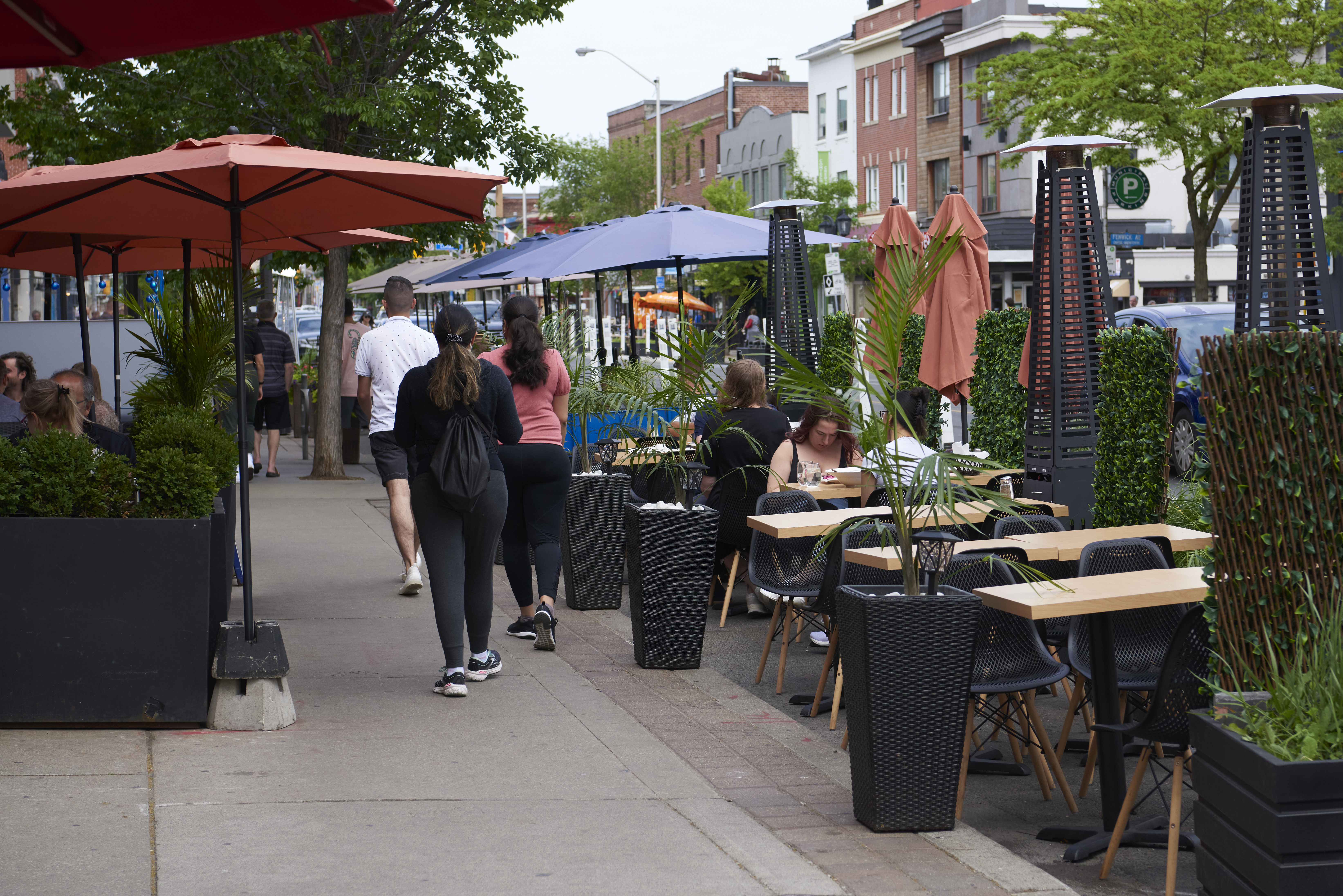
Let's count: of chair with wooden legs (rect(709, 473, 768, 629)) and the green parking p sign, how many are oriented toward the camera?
1

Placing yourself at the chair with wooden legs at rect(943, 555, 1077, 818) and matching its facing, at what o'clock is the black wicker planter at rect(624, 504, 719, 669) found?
The black wicker planter is roughly at 6 o'clock from the chair with wooden legs.

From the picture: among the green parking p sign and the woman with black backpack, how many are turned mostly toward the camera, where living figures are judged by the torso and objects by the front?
1

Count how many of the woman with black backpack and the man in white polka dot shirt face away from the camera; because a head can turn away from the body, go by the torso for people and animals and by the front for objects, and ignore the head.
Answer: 2

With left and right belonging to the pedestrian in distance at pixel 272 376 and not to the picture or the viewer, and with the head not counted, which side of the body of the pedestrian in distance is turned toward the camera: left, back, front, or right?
back

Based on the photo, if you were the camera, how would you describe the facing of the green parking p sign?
facing the viewer

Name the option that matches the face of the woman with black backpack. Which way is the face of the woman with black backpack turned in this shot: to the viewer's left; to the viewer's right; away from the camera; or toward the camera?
away from the camera

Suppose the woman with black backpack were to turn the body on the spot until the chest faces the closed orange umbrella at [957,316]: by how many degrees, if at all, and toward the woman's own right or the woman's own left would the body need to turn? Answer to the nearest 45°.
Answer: approximately 45° to the woman's own right

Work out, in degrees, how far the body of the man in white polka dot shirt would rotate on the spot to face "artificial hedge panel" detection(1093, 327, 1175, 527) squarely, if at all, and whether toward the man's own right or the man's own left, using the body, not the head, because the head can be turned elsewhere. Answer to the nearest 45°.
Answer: approximately 135° to the man's own right

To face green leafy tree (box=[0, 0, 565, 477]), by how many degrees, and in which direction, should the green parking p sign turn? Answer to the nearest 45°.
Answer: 0° — it already faces it

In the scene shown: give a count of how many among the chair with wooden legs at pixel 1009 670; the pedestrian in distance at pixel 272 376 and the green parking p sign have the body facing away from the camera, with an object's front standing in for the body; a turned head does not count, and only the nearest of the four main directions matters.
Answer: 1

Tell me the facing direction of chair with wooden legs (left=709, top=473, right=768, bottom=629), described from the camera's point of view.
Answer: facing away from the viewer and to the right of the viewer

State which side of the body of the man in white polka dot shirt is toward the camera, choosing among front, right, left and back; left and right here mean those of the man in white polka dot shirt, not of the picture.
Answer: back

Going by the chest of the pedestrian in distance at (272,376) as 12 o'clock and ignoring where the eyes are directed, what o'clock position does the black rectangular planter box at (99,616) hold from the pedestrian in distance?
The black rectangular planter box is roughly at 6 o'clock from the pedestrian in distance.

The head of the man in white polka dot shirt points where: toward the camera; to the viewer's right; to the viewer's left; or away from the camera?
away from the camera
